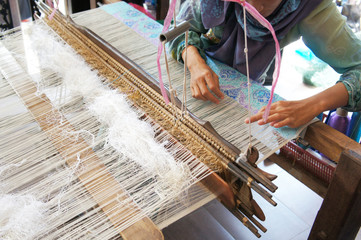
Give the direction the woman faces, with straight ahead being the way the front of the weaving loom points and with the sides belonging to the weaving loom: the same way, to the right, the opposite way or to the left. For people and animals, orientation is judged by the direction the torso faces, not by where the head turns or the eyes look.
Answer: the opposite way

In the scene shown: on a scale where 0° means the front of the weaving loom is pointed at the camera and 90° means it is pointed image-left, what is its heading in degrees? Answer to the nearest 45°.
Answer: approximately 225°

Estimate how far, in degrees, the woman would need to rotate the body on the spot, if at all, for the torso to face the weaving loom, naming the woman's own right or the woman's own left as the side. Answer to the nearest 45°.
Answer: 0° — they already face it

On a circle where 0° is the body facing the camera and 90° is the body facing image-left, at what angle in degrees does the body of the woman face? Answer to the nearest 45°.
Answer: approximately 45°

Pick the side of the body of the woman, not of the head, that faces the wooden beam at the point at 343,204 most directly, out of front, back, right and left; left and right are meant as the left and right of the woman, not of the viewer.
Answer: left

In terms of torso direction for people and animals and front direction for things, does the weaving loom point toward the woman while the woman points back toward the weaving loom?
yes
